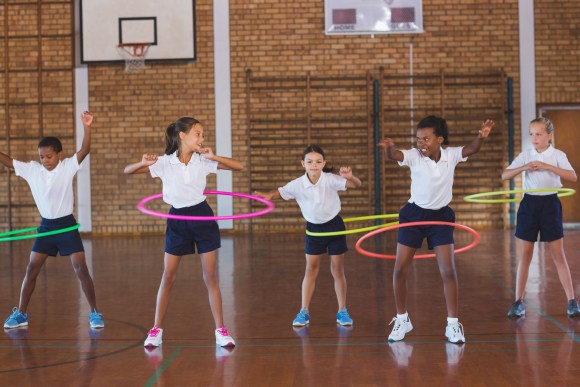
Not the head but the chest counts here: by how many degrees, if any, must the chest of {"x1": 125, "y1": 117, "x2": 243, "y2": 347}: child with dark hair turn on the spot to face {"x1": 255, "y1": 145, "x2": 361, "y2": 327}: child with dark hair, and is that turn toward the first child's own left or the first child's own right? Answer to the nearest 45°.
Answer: approximately 135° to the first child's own left

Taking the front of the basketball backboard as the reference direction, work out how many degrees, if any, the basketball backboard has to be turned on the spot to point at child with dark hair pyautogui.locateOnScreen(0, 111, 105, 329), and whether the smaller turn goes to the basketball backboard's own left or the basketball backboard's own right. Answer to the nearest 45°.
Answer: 0° — it already faces them

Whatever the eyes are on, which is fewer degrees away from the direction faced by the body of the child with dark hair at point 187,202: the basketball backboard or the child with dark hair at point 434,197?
the child with dark hair
